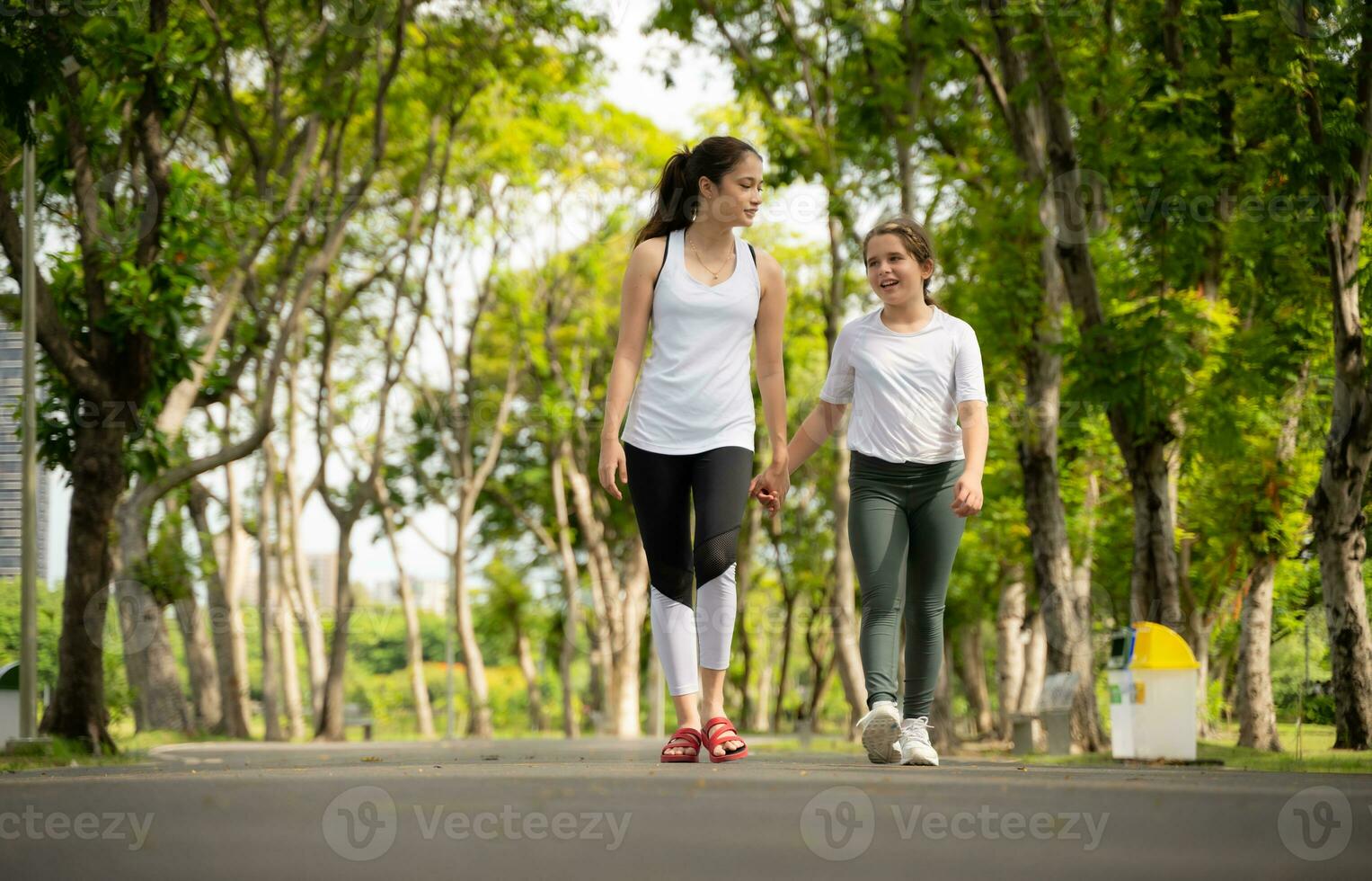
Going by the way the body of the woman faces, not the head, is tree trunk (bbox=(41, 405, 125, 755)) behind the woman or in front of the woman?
behind

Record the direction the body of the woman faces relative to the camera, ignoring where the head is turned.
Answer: toward the camera

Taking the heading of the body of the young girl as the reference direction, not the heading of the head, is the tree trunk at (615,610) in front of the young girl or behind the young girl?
behind

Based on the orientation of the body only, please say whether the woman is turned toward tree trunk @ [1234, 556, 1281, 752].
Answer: no

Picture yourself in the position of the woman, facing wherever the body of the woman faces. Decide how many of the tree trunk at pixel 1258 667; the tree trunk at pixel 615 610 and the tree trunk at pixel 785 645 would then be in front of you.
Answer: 0

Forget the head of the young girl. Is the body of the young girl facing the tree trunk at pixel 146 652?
no

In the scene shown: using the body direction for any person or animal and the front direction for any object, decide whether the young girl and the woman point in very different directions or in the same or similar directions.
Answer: same or similar directions

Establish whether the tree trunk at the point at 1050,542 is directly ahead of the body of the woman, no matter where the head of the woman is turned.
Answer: no

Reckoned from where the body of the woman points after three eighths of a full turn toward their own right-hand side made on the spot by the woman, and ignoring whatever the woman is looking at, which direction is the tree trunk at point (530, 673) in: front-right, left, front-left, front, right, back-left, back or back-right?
front-right

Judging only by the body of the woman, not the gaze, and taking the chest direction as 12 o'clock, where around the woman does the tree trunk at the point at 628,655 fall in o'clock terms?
The tree trunk is roughly at 6 o'clock from the woman.

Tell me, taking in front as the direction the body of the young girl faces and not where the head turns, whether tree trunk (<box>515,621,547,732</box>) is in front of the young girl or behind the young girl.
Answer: behind

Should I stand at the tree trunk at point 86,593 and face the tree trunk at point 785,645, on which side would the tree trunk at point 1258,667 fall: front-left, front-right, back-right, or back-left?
front-right

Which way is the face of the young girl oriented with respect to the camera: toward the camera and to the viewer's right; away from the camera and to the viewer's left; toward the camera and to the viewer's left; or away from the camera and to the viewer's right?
toward the camera and to the viewer's left

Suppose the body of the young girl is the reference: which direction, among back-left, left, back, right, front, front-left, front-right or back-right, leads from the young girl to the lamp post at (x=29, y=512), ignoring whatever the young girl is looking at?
back-right

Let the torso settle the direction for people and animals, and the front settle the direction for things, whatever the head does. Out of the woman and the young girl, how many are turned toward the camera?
2

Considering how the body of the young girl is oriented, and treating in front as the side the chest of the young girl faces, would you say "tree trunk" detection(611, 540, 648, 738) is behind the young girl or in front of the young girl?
behind
